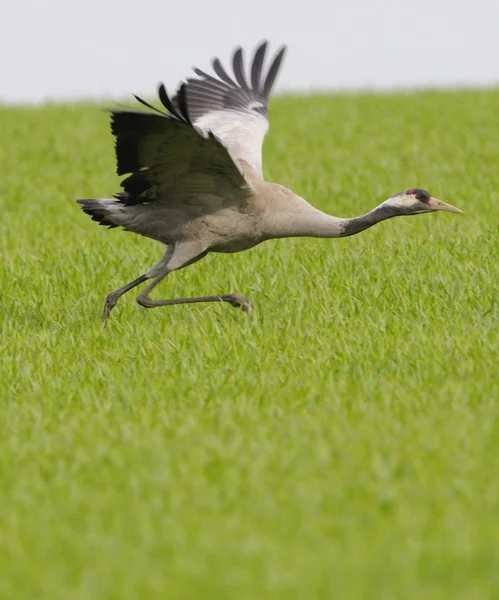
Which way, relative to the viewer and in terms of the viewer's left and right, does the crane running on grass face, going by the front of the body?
facing to the right of the viewer
